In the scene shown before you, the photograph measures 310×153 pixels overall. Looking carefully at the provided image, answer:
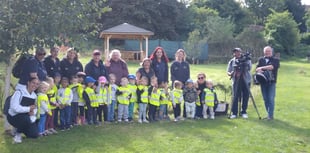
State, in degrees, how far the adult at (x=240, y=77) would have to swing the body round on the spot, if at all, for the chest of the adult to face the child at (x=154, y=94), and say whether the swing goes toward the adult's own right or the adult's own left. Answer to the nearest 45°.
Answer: approximately 45° to the adult's own right

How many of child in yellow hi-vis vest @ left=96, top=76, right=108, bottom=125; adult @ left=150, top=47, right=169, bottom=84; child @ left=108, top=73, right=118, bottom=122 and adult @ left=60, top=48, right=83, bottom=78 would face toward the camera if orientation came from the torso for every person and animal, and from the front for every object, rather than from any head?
4

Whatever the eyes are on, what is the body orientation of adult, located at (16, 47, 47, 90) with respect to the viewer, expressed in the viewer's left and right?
facing the viewer and to the right of the viewer

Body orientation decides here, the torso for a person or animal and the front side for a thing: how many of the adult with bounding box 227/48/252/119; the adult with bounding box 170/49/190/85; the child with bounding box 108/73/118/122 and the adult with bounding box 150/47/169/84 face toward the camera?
4

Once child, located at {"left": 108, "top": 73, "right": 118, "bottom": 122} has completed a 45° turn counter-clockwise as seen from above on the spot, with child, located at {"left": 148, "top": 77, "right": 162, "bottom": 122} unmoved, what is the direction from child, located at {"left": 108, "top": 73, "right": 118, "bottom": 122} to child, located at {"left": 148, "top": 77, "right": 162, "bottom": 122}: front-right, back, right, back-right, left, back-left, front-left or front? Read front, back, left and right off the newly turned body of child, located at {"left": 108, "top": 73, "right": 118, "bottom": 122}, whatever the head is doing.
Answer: front-left

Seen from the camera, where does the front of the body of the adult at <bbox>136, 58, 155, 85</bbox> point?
toward the camera

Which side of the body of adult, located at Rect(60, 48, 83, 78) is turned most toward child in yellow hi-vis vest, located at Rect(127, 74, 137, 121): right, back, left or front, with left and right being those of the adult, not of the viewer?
left

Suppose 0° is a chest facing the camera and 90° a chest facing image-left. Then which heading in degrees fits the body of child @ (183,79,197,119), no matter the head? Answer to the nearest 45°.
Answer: approximately 0°

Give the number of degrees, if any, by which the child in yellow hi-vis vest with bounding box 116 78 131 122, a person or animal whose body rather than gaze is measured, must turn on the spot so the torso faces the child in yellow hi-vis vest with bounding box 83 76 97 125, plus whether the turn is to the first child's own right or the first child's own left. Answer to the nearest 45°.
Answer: approximately 45° to the first child's own right

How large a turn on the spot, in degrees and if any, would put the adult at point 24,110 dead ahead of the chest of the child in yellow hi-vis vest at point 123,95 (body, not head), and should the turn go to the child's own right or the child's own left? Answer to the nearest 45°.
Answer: approximately 45° to the child's own right

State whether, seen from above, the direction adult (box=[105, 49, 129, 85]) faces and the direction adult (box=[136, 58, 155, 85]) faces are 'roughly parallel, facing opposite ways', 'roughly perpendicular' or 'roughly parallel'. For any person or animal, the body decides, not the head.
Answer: roughly parallel

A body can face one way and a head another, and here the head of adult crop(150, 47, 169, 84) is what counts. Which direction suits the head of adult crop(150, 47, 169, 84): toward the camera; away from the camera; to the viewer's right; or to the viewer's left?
toward the camera

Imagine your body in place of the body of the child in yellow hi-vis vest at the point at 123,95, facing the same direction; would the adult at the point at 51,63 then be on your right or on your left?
on your right

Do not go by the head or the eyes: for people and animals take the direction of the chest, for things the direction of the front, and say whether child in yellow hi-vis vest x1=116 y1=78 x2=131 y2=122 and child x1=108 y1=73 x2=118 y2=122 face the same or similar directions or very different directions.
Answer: same or similar directions

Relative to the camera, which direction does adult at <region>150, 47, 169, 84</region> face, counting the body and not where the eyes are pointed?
toward the camera

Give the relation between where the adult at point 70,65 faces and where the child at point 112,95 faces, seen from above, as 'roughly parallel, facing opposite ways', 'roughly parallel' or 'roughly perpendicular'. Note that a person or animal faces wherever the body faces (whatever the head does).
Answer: roughly parallel
